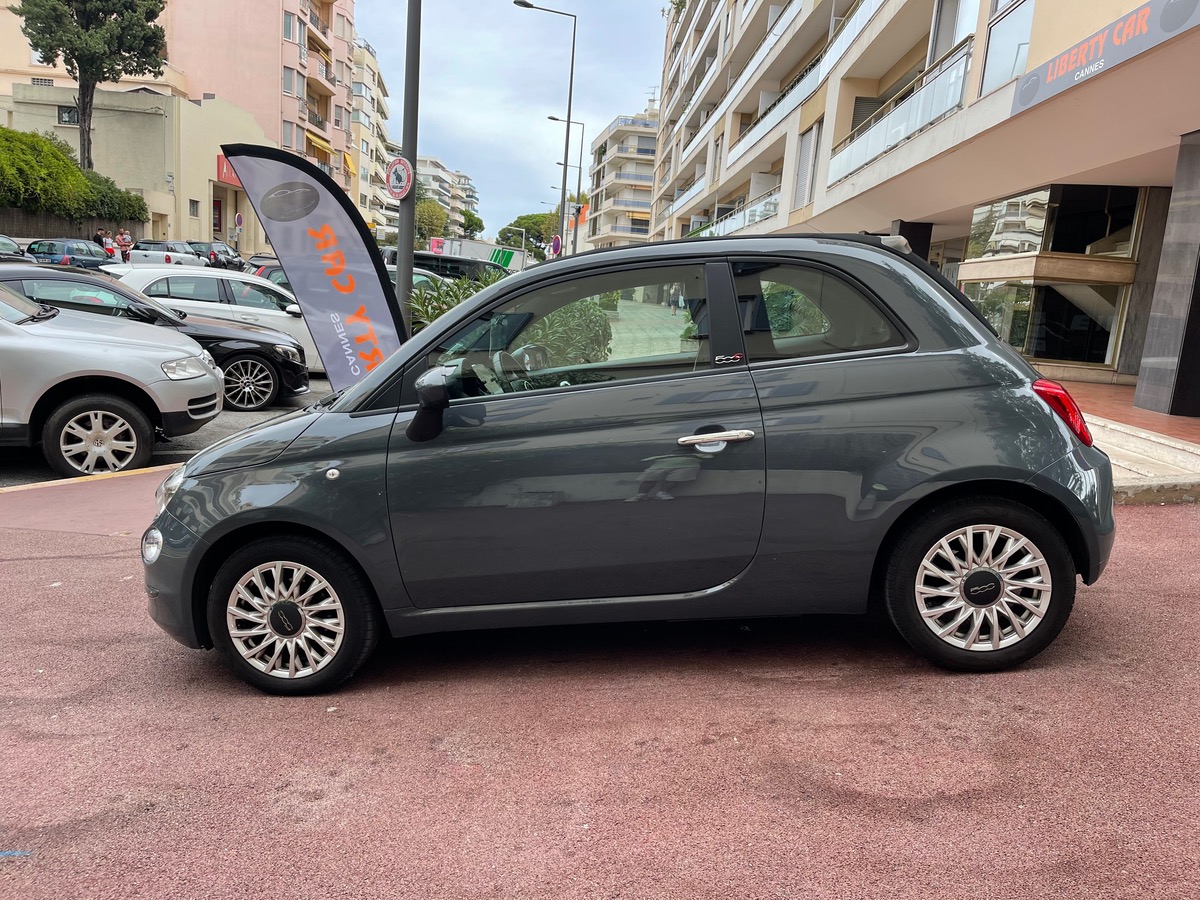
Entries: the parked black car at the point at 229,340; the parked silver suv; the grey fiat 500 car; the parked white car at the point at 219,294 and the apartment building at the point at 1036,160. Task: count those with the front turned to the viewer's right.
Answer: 3

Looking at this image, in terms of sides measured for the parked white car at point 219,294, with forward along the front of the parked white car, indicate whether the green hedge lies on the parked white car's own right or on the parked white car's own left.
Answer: on the parked white car's own left

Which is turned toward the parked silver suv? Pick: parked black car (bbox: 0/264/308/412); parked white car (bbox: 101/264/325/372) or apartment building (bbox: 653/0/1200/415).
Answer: the apartment building

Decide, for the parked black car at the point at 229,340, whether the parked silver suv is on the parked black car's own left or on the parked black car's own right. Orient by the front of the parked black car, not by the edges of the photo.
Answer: on the parked black car's own right

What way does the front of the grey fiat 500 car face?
to the viewer's left

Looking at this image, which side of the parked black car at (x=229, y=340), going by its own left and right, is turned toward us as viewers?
right

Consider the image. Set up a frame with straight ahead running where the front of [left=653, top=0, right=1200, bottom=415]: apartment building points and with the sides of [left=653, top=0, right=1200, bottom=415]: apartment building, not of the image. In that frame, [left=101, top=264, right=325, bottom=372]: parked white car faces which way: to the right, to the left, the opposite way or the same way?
the opposite way

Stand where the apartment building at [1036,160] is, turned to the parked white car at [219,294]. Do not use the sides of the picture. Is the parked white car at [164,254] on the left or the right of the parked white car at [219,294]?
right

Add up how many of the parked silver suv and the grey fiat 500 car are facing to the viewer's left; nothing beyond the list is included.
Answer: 1

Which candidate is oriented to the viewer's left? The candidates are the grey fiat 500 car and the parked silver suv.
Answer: the grey fiat 500 car

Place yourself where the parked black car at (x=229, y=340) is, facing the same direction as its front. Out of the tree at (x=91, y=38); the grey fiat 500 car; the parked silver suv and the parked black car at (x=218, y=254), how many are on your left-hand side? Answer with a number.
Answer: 2

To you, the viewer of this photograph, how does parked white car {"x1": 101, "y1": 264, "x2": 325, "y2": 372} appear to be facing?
facing to the right of the viewer

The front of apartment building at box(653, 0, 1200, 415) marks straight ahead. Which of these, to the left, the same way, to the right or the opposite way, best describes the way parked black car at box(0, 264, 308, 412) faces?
the opposite way

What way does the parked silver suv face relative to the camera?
to the viewer's right
